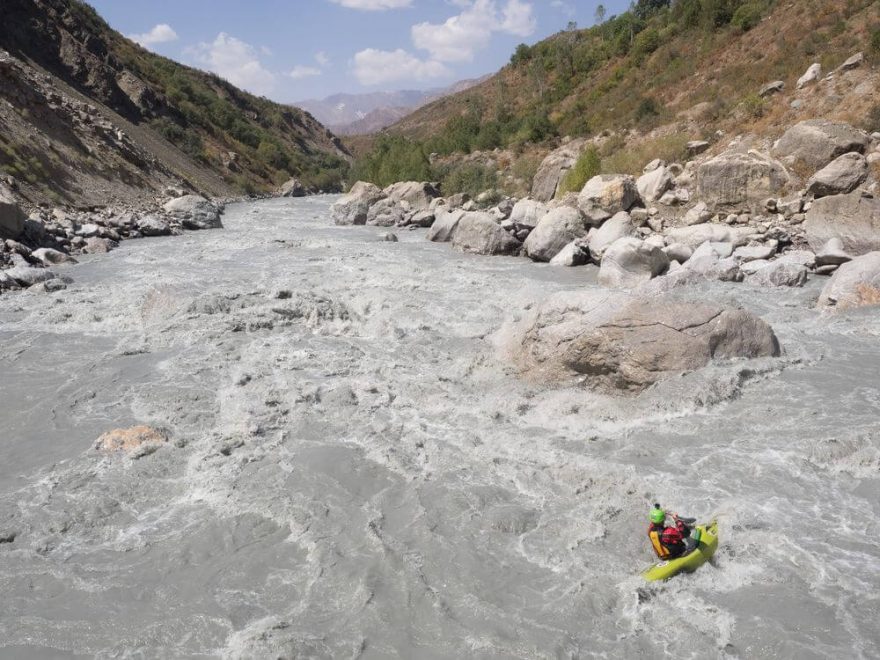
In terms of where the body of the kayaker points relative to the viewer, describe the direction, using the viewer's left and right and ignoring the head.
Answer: facing to the right of the viewer

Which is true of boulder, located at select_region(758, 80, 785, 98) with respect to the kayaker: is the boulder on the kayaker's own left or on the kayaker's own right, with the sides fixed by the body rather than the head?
on the kayaker's own left

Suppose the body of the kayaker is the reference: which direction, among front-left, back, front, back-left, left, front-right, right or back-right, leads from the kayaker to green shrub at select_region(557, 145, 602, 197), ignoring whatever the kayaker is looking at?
left

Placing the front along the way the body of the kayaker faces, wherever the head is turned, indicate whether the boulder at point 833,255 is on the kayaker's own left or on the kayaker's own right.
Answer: on the kayaker's own left

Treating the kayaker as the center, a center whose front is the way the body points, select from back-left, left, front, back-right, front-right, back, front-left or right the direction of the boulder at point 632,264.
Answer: left

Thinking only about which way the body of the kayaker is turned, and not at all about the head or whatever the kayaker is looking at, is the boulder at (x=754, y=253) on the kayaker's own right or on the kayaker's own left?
on the kayaker's own left

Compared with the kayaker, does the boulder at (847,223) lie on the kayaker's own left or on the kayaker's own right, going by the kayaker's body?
on the kayaker's own left
